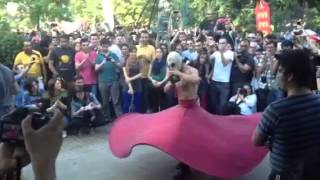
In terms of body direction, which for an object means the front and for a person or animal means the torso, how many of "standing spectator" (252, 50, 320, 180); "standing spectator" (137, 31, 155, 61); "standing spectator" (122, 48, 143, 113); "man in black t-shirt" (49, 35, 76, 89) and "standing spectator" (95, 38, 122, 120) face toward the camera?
4

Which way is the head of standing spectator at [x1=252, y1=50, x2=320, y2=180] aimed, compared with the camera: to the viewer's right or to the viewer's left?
to the viewer's left

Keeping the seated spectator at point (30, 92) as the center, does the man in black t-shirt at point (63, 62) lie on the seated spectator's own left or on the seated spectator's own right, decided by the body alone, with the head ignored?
on the seated spectator's own left

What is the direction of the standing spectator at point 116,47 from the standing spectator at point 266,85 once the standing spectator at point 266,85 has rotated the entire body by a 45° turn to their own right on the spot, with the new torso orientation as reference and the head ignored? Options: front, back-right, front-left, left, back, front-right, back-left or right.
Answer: front

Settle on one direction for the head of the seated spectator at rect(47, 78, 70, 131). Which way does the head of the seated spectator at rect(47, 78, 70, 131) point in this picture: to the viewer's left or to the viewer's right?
to the viewer's right

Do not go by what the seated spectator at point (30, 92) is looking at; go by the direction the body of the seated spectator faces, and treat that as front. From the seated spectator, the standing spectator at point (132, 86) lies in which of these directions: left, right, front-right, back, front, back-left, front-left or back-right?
front-left

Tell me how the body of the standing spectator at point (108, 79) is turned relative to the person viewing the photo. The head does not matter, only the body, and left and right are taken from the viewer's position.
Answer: facing the viewer

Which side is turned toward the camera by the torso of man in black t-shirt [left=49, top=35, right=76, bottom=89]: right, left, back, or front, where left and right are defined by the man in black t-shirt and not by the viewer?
front

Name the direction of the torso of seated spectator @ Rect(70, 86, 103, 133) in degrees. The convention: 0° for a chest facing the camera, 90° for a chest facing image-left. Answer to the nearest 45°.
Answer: approximately 315°

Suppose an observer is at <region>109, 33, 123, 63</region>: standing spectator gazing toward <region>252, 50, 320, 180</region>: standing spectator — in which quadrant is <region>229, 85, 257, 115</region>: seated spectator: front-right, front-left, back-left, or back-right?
front-left

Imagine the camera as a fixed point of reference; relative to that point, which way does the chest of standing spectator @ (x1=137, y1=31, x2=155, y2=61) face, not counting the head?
toward the camera

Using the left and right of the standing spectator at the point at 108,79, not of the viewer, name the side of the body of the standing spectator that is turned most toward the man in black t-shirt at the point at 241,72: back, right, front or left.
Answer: left

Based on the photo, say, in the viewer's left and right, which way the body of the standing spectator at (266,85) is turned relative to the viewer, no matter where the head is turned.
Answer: facing the viewer and to the left of the viewer

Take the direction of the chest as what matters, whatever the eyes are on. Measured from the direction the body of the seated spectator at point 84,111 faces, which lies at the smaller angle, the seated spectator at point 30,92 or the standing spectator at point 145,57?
the standing spectator

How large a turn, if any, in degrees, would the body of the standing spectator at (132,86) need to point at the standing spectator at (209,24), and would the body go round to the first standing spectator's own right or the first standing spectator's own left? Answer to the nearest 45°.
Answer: approximately 135° to the first standing spectator's own left

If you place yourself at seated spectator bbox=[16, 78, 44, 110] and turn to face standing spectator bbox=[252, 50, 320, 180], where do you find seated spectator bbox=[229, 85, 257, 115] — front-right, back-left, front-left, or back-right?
front-left

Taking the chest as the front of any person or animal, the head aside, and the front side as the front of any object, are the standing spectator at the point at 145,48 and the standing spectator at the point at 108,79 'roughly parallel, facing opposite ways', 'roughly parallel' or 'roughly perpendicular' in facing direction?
roughly parallel

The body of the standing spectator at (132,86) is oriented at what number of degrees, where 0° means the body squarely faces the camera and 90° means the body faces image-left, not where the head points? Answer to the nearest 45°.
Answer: approximately 0°
